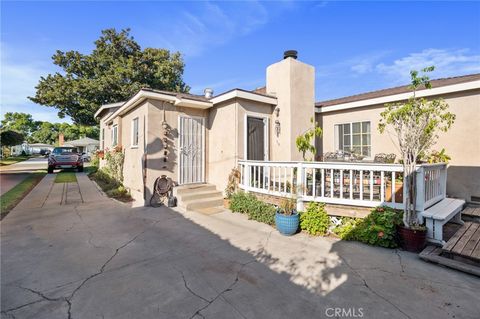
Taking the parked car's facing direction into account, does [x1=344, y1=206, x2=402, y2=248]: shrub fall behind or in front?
in front

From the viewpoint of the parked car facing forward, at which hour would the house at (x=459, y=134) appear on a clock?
The house is roughly at 11 o'clock from the parked car.

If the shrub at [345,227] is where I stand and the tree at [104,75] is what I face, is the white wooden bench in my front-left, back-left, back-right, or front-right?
back-right

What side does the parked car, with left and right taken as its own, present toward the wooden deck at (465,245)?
front

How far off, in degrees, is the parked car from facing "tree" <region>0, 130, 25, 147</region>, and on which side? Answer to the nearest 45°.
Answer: approximately 135° to its right

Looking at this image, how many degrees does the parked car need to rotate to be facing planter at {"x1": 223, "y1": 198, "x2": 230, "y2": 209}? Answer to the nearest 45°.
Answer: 0° — it already faces it

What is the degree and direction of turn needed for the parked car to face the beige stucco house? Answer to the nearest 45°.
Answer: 0° — it already faces it

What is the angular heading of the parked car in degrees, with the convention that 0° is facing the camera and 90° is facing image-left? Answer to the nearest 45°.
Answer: approximately 0°

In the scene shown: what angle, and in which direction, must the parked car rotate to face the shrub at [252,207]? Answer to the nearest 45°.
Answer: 0° — it already faces it

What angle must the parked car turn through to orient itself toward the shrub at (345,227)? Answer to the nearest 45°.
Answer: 0° — it already faces it

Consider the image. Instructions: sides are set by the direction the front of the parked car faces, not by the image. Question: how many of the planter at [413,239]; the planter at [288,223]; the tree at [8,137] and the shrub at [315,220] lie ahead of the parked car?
3
